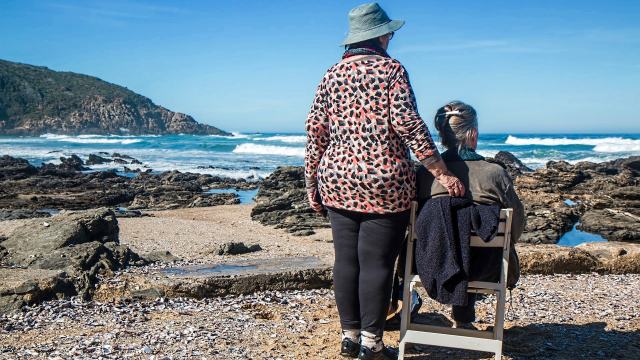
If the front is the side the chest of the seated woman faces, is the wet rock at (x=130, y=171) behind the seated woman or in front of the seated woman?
in front

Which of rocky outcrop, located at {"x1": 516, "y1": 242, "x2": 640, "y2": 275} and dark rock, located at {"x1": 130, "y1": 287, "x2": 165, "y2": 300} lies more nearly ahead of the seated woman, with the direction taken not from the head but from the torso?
the rocky outcrop

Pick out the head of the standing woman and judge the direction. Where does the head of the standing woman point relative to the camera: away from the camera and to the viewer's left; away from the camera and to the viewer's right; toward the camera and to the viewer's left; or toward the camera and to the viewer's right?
away from the camera and to the viewer's right

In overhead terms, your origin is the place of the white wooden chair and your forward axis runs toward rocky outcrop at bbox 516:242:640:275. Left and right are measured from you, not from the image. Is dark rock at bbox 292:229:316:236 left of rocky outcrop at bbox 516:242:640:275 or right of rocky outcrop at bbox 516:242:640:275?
left

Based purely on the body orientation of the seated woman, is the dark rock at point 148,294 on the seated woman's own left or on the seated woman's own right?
on the seated woman's own left

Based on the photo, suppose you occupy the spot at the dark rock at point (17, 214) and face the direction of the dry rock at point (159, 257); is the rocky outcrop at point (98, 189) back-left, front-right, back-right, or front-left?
back-left

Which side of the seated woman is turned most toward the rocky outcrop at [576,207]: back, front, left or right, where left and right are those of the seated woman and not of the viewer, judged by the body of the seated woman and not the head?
front

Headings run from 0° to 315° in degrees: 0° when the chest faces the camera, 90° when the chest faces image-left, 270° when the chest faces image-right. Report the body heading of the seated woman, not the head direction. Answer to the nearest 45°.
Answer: approximately 180°

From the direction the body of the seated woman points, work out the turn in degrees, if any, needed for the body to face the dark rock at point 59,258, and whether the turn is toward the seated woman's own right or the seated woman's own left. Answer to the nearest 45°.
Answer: approximately 90° to the seated woman's own left

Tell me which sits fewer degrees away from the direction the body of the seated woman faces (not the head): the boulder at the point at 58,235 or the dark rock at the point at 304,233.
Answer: the dark rock

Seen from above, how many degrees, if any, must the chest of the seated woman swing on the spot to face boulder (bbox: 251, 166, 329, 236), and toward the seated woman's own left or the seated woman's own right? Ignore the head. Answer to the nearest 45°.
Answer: approximately 45° to the seated woman's own left

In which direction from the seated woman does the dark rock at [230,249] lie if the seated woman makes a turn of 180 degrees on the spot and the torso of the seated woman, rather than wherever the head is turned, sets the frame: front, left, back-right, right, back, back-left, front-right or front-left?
back-right

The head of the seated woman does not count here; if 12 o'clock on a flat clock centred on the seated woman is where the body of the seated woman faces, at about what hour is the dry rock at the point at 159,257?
The dry rock is roughly at 10 o'clock from the seated woman.
